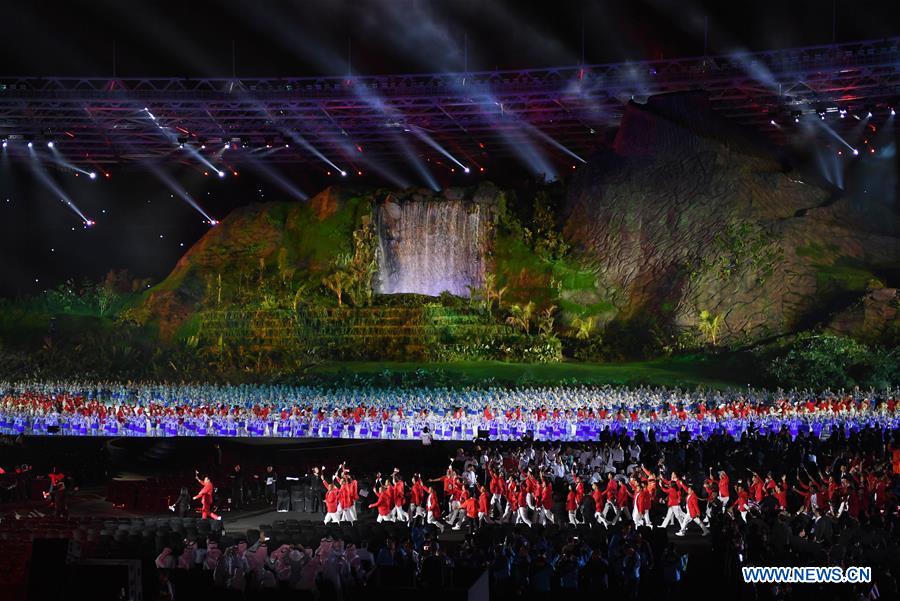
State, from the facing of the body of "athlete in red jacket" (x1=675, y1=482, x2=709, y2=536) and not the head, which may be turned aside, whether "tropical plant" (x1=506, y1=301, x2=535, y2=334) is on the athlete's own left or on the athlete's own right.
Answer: on the athlete's own right

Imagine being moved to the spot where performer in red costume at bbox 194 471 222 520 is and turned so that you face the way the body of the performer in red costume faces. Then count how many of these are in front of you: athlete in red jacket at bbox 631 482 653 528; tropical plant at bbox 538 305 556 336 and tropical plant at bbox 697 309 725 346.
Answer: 0

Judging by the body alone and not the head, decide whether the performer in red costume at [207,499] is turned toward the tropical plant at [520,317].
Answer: no

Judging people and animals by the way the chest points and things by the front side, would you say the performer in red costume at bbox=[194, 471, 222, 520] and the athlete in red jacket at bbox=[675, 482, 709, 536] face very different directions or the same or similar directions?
same or similar directions
